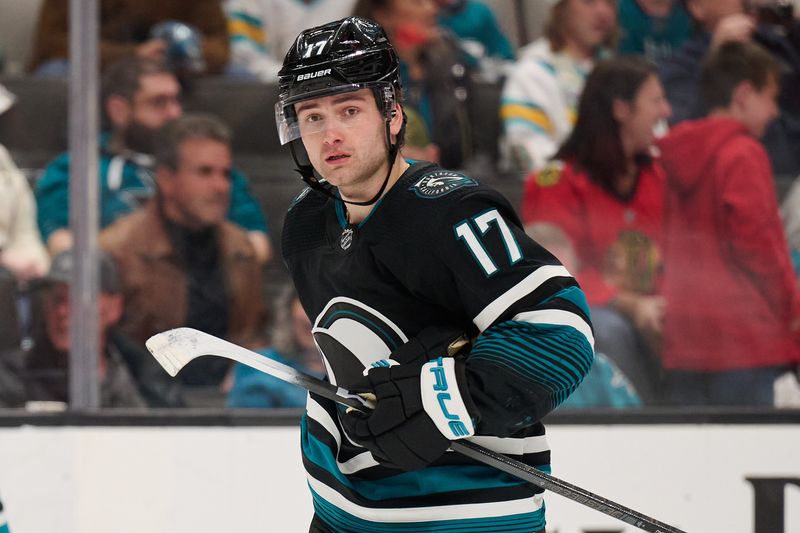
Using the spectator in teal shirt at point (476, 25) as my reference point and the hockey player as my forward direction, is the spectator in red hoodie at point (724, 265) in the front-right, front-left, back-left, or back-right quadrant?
front-left

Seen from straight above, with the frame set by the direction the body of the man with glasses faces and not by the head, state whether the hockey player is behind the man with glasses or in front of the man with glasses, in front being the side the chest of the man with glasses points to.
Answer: in front

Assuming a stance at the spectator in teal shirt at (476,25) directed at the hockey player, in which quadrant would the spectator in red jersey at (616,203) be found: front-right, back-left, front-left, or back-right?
front-left

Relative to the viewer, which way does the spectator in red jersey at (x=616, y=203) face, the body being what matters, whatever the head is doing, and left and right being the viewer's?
facing the viewer and to the right of the viewer

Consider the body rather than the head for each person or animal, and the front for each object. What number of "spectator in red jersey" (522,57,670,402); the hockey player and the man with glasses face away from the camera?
0

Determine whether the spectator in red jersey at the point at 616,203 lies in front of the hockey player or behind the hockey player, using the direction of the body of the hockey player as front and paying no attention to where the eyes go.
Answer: behind

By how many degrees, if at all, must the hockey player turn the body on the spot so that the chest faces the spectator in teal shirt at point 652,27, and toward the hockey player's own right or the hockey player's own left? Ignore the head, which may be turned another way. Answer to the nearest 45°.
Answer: approximately 180°

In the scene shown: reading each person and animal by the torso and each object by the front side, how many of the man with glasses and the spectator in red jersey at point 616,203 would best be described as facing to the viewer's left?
0
